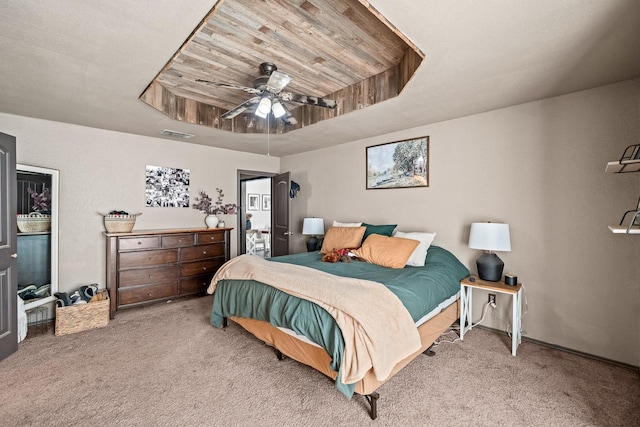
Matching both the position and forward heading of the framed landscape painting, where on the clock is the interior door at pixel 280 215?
The interior door is roughly at 2 o'clock from the framed landscape painting.

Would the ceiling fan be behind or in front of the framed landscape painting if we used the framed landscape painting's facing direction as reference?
in front

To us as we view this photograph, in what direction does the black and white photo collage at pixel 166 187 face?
facing the viewer and to the right of the viewer

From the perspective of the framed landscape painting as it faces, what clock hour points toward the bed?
The bed is roughly at 11 o'clock from the framed landscape painting.

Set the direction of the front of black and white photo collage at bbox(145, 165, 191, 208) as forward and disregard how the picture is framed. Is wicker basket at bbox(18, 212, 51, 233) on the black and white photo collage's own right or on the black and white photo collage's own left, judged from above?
on the black and white photo collage's own right

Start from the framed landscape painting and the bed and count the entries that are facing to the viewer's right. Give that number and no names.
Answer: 0

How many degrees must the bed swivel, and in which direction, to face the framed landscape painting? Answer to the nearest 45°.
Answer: approximately 180°

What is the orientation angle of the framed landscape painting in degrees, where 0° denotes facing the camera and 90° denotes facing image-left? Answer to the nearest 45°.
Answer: approximately 45°

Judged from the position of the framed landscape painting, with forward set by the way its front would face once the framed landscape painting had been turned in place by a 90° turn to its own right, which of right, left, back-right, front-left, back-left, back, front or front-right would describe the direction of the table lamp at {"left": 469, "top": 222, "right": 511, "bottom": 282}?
back

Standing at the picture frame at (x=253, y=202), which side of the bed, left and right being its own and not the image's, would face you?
right

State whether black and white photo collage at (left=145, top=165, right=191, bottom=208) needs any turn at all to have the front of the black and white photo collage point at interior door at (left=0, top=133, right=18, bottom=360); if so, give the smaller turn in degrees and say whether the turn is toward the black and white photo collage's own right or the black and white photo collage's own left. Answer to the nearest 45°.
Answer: approximately 90° to the black and white photo collage's own right
